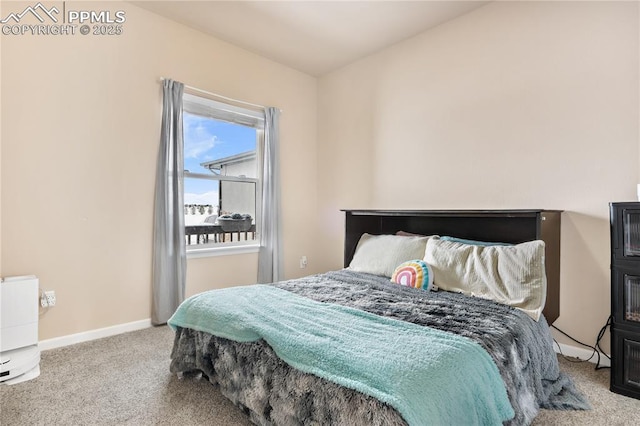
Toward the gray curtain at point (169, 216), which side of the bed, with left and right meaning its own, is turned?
right

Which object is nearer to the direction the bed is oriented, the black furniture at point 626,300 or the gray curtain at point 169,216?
the gray curtain

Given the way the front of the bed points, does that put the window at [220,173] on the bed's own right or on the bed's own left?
on the bed's own right

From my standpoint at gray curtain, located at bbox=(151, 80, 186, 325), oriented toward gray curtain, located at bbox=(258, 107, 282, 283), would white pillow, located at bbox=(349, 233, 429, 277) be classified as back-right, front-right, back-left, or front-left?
front-right

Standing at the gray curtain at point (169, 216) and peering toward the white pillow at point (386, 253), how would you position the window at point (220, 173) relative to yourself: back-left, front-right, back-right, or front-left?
front-left

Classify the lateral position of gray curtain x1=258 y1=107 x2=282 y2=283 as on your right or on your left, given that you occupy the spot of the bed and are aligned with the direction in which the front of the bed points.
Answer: on your right
